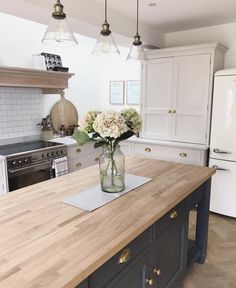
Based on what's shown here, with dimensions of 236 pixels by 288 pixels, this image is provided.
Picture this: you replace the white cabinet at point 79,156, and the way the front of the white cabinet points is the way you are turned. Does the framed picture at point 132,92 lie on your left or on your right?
on your left

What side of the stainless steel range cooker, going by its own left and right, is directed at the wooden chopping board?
left

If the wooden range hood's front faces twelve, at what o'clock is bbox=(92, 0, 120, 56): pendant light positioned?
The pendant light is roughly at 1 o'clock from the wooden range hood.

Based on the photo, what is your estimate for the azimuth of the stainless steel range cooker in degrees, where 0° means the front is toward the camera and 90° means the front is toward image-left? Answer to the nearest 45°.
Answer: approximately 315°

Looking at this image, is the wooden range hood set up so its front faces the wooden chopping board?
no

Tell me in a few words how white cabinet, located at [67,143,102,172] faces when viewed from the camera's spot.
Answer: facing the viewer and to the right of the viewer

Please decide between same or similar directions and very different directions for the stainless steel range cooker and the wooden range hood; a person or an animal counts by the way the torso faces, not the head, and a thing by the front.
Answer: same or similar directions

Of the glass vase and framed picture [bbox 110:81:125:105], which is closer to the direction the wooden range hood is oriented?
the glass vase

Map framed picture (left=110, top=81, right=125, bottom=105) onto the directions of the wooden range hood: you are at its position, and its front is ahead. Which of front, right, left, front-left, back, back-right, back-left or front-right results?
left

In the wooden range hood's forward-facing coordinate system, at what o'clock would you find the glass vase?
The glass vase is roughly at 1 o'clock from the wooden range hood.

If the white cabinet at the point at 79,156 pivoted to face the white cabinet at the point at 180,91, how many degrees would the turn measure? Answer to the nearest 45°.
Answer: approximately 45° to its left

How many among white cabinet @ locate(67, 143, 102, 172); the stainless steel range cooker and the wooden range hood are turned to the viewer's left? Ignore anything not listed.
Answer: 0

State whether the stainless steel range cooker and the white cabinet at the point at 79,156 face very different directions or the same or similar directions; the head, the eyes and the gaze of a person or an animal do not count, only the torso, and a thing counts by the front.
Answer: same or similar directions

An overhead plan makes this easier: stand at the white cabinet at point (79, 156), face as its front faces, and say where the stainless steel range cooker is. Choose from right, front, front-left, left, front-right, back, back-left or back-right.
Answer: right

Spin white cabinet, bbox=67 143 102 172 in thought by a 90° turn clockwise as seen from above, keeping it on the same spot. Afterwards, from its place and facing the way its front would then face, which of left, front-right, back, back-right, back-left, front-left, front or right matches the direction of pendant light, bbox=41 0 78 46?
front-left

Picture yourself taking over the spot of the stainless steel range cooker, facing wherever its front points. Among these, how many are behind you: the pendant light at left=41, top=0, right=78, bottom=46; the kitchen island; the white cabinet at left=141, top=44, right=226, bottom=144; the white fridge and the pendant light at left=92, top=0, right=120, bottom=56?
0

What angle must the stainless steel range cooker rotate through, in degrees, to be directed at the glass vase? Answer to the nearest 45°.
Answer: approximately 45° to its right

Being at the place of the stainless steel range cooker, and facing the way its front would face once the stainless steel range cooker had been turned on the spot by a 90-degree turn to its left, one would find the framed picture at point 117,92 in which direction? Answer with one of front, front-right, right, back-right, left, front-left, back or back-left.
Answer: front
